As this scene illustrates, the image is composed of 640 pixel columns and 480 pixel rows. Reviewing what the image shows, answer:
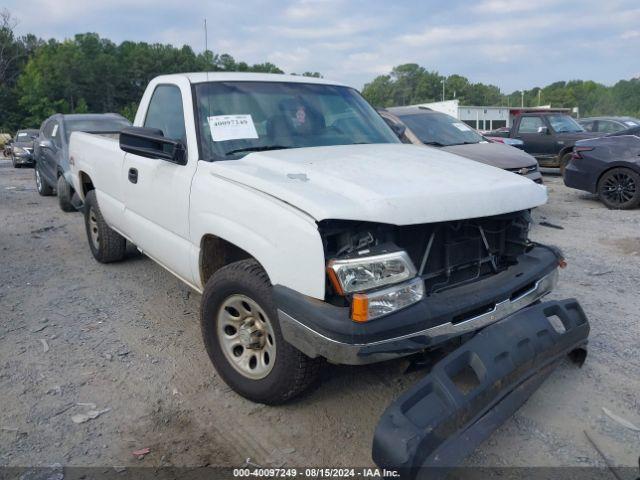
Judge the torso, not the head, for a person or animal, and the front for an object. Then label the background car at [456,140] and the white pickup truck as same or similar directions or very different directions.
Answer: same or similar directions

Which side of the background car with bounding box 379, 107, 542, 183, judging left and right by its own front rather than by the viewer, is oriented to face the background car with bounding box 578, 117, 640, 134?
left

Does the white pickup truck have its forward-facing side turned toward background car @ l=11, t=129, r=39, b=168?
no

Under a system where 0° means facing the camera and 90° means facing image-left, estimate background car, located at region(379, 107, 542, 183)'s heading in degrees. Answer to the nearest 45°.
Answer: approximately 315°

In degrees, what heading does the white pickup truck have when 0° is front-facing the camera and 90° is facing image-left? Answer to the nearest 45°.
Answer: approximately 315°

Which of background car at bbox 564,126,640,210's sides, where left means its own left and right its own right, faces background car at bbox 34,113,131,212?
back

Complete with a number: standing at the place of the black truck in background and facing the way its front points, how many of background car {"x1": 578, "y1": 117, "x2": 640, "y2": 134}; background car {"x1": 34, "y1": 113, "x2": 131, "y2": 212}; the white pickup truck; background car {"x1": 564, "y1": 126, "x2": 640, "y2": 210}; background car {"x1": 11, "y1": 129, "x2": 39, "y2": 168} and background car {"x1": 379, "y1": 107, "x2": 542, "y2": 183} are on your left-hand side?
1

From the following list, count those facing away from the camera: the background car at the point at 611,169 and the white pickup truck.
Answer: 0

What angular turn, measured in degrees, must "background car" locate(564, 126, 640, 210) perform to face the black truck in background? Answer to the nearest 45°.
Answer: approximately 90° to its left

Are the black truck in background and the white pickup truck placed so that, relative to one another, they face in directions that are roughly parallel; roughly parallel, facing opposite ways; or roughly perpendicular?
roughly parallel

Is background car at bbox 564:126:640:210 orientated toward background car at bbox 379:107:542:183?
no

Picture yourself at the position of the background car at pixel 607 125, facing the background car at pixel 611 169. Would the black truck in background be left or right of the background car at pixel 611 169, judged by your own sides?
right

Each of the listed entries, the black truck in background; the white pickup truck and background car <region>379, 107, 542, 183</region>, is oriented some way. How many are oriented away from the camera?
0

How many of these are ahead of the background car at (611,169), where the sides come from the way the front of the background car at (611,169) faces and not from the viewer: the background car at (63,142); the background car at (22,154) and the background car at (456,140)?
0

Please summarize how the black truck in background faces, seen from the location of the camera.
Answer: facing the viewer and to the right of the viewer

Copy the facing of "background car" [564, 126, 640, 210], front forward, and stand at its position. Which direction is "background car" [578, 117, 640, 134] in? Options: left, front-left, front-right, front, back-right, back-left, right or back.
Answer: left

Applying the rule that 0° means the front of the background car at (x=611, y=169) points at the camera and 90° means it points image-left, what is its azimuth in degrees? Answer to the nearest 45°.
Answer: approximately 270°

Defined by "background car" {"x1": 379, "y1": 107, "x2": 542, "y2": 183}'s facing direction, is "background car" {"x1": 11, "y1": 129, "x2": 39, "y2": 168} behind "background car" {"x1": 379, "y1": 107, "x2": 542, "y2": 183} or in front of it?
behind

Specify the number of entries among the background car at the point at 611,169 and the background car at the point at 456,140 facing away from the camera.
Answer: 0
